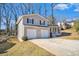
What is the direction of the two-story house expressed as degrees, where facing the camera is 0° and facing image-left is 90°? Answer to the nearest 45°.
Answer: approximately 315°
